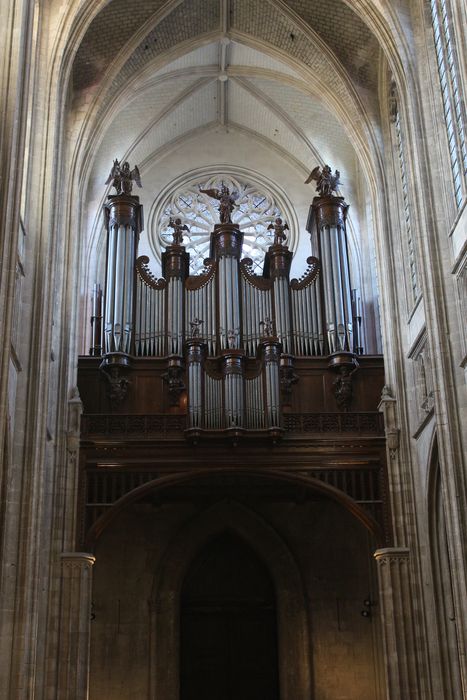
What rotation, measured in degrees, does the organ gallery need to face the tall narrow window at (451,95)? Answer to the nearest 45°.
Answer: approximately 45° to its left
